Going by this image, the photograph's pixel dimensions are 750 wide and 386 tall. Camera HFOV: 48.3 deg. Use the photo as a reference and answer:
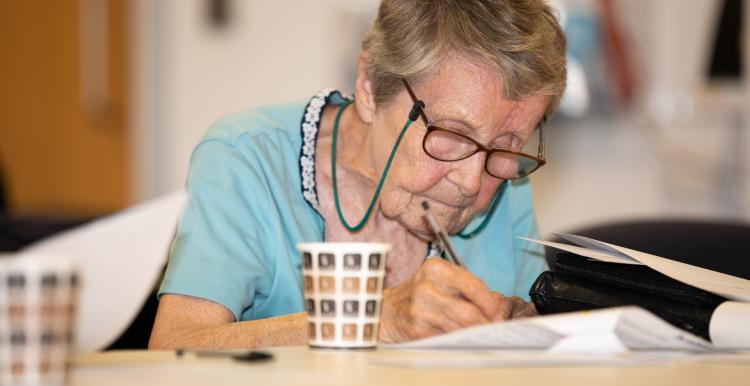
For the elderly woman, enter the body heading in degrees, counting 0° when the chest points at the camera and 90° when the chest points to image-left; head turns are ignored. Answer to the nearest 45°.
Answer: approximately 315°

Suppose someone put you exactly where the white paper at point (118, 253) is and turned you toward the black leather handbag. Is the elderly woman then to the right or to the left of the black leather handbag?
left
